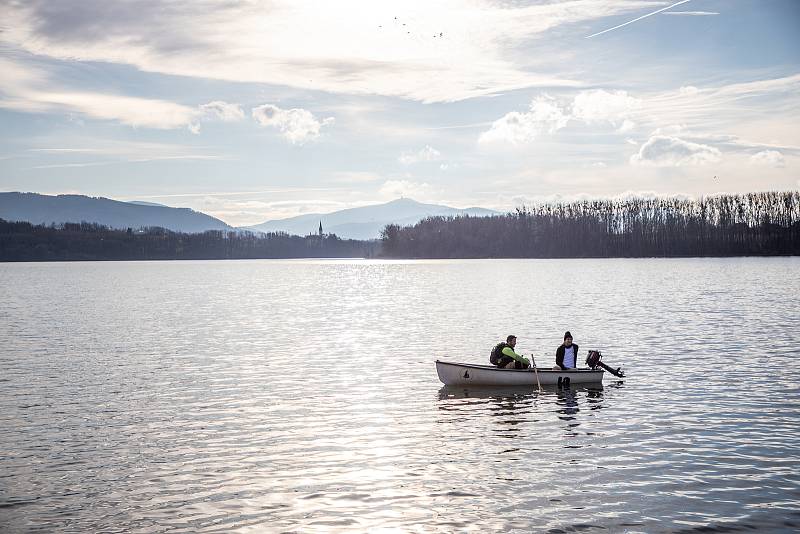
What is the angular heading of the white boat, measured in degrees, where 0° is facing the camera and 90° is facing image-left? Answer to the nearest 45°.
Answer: approximately 90°

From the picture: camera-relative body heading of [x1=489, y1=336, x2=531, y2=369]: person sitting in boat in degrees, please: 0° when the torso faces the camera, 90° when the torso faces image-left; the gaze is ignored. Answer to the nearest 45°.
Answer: approximately 270°

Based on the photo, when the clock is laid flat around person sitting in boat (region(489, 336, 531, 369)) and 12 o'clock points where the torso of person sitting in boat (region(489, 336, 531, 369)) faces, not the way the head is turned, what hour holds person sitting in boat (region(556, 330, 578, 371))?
person sitting in boat (region(556, 330, 578, 371)) is roughly at 11 o'clock from person sitting in boat (region(489, 336, 531, 369)).
